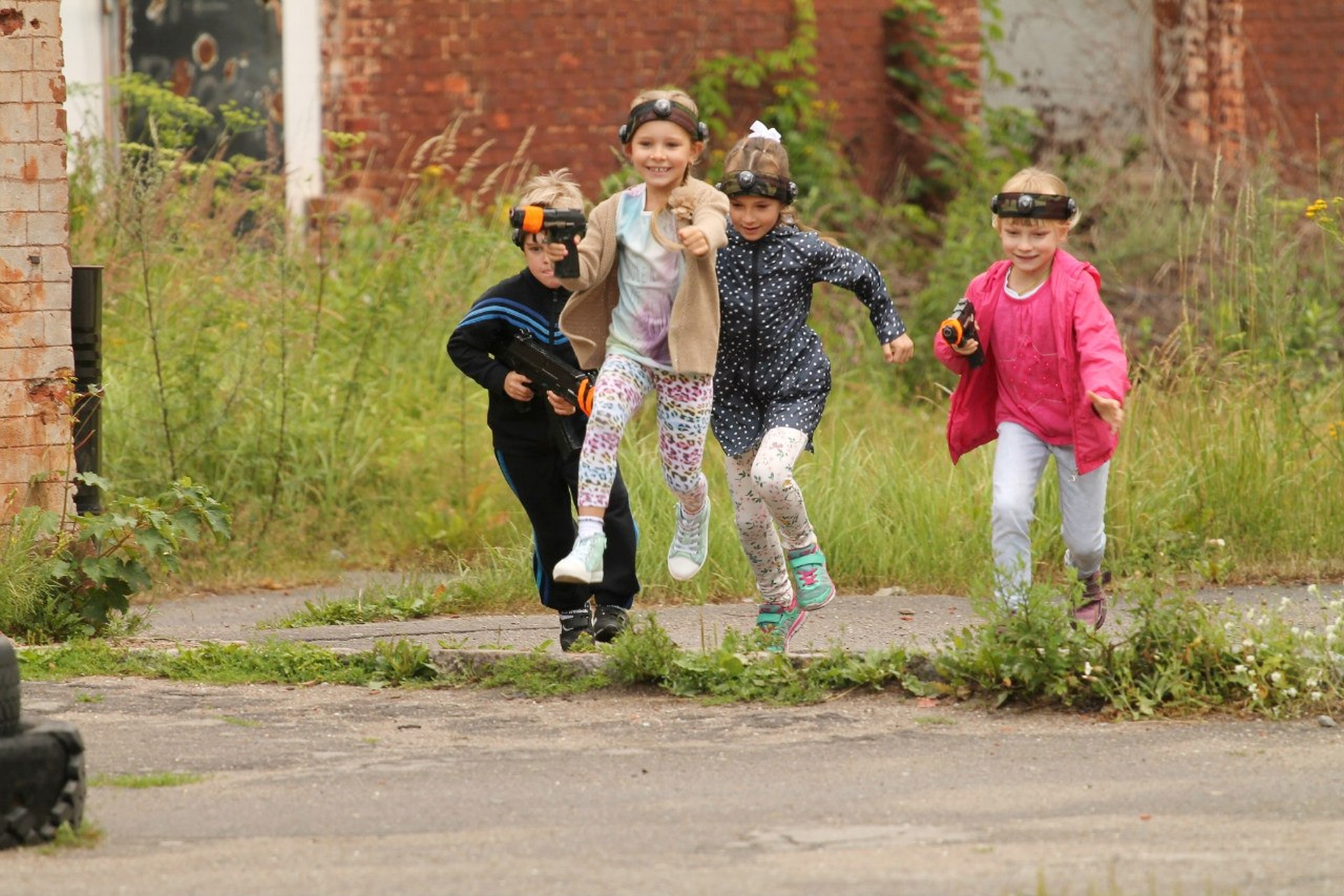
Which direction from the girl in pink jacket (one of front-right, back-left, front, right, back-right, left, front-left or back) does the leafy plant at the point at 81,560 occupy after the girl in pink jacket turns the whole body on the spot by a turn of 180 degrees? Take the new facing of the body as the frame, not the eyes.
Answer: left

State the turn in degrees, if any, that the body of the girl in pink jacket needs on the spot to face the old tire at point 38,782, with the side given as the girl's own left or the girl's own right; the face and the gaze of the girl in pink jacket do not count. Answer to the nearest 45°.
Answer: approximately 45° to the girl's own right

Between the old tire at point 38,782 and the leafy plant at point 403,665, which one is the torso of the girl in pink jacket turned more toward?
the old tire

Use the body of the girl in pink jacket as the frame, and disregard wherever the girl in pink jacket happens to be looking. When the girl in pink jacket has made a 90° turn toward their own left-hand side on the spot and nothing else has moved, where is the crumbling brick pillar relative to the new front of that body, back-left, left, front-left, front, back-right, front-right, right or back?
back

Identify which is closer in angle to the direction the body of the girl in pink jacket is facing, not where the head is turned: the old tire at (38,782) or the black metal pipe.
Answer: the old tire

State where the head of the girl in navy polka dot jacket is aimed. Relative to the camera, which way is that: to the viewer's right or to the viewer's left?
to the viewer's left

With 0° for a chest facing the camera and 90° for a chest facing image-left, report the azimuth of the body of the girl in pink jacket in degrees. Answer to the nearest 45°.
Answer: approximately 0°

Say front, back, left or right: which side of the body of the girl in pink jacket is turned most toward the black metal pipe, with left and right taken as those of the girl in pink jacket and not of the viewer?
right

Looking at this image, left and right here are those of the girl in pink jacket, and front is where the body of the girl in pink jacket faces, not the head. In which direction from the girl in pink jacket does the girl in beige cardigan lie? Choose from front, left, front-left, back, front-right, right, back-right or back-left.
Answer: right

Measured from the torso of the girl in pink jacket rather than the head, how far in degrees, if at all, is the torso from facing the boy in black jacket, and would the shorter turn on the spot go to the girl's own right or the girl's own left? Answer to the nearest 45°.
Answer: approximately 90° to the girl's own right

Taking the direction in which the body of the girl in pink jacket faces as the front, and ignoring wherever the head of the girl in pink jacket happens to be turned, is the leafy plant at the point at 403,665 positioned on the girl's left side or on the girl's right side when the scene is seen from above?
on the girl's right side

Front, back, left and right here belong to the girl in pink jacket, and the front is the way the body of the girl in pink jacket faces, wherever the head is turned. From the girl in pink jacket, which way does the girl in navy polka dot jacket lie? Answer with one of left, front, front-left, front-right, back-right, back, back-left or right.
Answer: right
